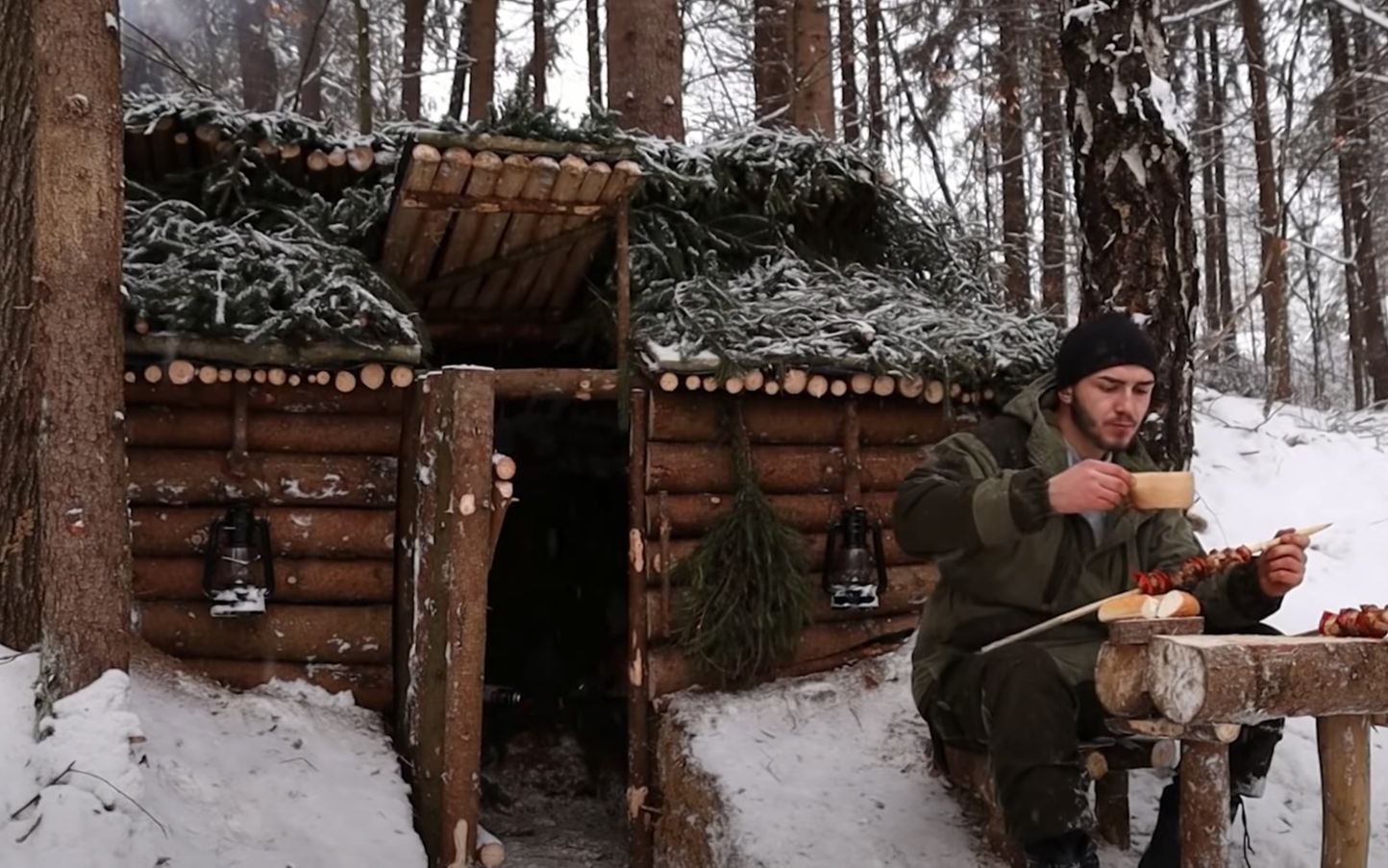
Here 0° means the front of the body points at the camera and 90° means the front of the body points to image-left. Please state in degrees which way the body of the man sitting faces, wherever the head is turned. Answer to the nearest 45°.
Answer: approximately 315°

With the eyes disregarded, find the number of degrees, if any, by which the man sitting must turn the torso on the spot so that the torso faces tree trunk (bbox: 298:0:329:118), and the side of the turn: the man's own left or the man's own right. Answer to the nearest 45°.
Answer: approximately 180°

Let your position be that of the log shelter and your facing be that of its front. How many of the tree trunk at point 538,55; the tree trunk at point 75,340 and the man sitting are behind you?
1

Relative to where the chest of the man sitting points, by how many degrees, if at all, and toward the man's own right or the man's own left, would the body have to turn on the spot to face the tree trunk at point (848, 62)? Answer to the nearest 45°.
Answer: approximately 135° to the man's own left

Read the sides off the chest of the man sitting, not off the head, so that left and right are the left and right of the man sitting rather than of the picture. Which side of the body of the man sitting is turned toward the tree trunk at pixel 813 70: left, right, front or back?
back

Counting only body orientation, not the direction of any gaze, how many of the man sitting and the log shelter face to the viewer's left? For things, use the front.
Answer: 0

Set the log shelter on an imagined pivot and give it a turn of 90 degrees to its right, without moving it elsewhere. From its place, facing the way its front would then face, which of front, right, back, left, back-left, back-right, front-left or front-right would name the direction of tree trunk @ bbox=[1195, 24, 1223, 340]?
back-right

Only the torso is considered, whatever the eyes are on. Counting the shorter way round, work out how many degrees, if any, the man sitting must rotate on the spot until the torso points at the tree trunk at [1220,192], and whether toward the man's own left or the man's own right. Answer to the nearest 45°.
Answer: approximately 135° to the man's own left

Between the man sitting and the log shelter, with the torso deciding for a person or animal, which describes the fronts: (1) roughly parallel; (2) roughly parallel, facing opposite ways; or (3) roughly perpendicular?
roughly parallel

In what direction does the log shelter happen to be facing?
toward the camera

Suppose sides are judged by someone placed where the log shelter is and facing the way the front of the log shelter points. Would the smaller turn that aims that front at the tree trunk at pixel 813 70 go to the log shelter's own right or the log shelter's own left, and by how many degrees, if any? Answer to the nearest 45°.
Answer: approximately 135° to the log shelter's own left

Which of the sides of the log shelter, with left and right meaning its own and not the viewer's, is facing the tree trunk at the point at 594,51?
back

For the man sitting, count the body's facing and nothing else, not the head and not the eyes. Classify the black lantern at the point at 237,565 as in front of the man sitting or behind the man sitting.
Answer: behind

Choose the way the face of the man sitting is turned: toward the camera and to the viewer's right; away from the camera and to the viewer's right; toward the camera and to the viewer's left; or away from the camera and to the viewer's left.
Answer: toward the camera and to the viewer's right

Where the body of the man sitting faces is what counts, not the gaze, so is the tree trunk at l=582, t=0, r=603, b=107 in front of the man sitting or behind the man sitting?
behind
